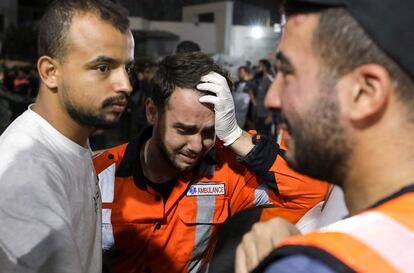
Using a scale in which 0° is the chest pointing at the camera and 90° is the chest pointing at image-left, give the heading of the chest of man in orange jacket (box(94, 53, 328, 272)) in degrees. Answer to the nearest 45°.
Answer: approximately 0°

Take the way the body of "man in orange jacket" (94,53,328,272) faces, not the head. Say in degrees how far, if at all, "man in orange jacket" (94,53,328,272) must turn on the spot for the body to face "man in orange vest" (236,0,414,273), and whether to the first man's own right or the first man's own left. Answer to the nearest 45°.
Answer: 0° — they already face them

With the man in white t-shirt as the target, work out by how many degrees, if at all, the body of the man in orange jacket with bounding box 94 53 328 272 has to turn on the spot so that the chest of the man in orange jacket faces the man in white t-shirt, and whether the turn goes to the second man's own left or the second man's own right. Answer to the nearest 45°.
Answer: approximately 45° to the second man's own right
